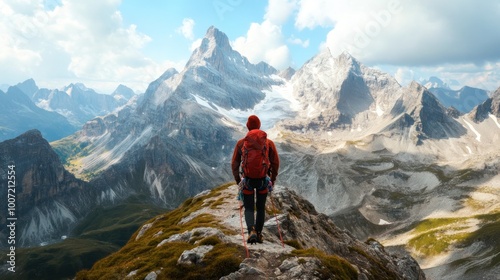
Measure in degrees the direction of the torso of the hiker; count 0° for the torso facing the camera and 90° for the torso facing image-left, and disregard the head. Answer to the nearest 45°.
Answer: approximately 180°
